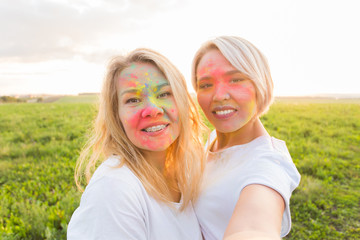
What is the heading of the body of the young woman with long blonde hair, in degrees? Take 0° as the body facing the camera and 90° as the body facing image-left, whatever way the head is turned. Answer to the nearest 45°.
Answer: approximately 315°
